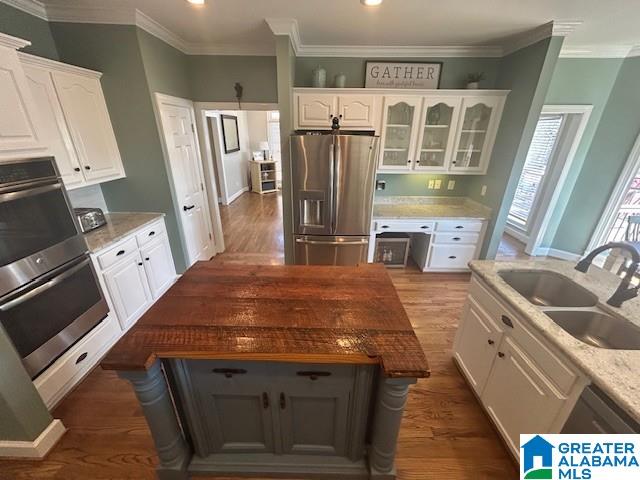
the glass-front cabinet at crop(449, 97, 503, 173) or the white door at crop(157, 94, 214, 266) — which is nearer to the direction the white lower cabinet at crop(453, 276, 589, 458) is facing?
the white door

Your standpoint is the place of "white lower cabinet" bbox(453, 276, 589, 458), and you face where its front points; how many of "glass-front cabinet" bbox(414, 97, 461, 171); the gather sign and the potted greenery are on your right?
3

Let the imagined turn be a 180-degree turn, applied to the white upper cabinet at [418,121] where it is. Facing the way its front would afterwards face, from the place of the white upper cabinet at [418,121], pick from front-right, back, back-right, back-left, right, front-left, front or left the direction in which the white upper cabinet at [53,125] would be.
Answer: back-left

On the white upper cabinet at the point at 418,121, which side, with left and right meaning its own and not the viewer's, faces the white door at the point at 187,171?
right

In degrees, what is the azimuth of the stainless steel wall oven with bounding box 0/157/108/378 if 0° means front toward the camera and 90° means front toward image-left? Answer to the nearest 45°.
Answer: approximately 315°

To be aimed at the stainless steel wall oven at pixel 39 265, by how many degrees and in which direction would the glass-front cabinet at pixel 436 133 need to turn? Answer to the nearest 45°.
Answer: approximately 45° to its right

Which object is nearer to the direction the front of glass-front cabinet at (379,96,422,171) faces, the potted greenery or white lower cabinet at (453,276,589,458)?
the white lower cabinet
